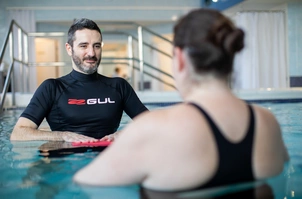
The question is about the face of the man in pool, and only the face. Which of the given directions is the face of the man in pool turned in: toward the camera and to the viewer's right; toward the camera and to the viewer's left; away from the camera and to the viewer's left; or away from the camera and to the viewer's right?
toward the camera and to the viewer's right

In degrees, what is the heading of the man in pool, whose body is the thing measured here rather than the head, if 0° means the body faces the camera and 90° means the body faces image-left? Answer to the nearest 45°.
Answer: approximately 0°
